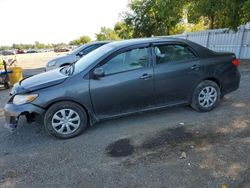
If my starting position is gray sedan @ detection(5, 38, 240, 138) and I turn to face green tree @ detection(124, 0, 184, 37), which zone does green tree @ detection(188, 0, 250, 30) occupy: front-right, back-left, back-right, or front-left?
front-right

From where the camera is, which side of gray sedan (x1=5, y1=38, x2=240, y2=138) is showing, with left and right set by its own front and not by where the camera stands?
left

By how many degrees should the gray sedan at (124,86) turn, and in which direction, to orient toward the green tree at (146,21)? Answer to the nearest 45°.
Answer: approximately 90° to its right

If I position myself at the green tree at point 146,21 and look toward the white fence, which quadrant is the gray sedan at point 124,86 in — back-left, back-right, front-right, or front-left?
front-right

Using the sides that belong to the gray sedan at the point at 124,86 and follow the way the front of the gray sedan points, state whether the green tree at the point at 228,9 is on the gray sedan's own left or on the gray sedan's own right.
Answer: on the gray sedan's own right

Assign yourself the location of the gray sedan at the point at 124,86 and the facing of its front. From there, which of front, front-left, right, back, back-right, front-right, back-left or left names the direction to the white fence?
back-right
